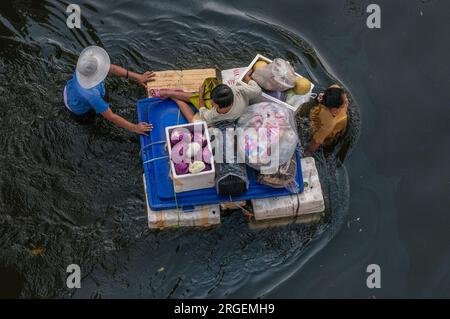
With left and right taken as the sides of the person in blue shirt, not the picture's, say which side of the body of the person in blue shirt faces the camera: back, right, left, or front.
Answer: right

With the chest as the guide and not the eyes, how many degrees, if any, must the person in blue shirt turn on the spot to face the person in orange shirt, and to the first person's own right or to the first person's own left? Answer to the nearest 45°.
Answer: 0° — they already face them

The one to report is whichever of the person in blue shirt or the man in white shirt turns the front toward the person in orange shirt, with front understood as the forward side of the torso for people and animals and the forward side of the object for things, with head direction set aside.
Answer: the person in blue shirt

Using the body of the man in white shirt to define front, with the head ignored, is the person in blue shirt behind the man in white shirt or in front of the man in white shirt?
in front

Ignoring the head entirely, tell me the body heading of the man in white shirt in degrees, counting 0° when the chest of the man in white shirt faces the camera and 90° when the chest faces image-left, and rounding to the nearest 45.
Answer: approximately 135°

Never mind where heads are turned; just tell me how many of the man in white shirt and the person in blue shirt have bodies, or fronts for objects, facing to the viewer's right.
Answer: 1

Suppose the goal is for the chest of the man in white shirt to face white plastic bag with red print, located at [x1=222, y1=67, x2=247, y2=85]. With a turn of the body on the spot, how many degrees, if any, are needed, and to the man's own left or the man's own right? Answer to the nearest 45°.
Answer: approximately 45° to the man's own right

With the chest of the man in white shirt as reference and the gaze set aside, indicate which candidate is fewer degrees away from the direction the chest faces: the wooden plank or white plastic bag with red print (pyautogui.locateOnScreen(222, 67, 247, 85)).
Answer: the wooden plank

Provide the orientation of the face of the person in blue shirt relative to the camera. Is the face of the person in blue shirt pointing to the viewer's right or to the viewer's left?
to the viewer's right

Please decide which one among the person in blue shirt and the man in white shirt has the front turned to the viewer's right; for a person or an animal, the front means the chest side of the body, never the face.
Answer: the person in blue shirt

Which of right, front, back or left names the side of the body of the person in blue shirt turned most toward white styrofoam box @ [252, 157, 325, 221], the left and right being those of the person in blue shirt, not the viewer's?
front

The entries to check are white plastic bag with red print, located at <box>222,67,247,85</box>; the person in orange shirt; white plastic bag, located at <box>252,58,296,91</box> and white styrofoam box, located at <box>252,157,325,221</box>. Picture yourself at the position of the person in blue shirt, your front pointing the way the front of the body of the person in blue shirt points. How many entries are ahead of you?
4
